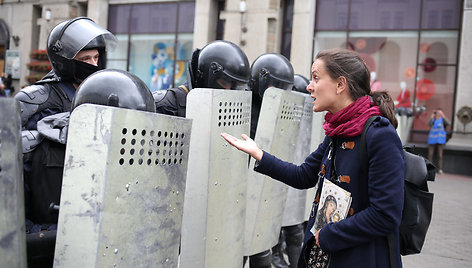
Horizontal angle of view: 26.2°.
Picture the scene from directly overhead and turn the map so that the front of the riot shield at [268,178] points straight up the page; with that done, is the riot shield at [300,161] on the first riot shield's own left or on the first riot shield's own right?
on the first riot shield's own left

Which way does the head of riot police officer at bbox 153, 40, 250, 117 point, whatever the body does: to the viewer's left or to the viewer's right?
to the viewer's right

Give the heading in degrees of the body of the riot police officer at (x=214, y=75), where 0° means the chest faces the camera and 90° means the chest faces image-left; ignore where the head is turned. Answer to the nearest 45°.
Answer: approximately 270°

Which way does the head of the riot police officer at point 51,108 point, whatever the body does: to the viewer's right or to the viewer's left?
to the viewer's right

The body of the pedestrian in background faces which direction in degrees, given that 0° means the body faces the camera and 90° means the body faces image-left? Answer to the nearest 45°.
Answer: approximately 0°

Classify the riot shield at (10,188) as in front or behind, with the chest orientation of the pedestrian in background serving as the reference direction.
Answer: in front

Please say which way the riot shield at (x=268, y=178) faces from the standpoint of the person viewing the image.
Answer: facing the viewer and to the right of the viewer
